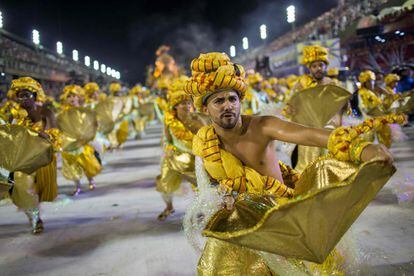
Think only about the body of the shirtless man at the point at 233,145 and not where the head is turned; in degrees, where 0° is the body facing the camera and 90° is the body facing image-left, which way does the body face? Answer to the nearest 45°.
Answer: approximately 0°
